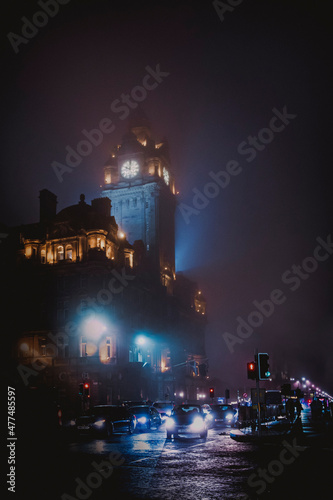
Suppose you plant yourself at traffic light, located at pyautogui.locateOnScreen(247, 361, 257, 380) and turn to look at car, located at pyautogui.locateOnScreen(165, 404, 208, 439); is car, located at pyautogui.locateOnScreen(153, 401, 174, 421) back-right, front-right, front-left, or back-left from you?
front-right

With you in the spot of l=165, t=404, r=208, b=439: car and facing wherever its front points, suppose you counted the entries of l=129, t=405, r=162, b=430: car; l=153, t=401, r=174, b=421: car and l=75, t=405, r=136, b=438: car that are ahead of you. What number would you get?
0

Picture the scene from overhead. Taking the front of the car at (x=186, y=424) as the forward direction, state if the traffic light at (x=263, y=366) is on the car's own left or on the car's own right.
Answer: on the car's own left

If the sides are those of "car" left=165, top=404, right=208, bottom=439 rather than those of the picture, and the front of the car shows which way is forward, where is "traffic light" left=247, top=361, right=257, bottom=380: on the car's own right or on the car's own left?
on the car's own left

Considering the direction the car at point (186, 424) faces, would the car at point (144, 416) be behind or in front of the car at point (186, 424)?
behind

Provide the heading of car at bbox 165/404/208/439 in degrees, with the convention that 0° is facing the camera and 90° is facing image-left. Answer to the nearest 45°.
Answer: approximately 0°

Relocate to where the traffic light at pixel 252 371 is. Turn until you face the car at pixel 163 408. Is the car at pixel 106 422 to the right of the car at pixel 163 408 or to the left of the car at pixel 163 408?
left

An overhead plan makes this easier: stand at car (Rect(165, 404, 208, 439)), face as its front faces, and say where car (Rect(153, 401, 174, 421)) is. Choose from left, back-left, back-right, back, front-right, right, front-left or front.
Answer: back
